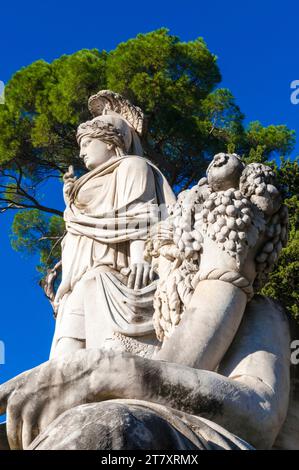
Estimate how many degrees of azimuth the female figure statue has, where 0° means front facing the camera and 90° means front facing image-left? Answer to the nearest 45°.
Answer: approximately 45°
